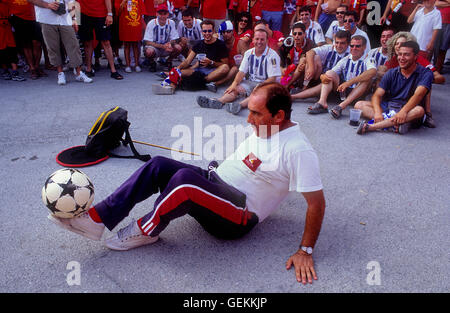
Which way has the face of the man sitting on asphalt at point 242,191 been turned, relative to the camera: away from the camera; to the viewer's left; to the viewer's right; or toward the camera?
to the viewer's left

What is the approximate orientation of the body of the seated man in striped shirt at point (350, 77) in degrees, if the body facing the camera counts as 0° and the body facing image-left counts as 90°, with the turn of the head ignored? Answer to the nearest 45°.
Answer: approximately 45°

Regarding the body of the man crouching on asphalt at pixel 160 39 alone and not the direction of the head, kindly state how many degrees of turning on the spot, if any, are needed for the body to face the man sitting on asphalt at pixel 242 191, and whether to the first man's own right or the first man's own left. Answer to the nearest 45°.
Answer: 0° — they already face them

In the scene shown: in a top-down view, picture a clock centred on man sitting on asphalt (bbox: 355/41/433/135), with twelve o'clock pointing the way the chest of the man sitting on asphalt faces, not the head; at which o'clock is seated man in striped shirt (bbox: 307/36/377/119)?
The seated man in striped shirt is roughly at 3 o'clock from the man sitting on asphalt.

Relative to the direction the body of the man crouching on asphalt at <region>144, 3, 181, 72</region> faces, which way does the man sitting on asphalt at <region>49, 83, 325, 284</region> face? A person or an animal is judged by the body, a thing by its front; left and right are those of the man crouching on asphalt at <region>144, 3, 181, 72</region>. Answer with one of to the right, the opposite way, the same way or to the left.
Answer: to the right

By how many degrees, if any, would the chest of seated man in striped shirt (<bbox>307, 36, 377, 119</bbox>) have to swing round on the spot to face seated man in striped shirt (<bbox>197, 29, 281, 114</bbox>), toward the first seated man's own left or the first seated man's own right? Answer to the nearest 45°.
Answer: approximately 45° to the first seated man's own right

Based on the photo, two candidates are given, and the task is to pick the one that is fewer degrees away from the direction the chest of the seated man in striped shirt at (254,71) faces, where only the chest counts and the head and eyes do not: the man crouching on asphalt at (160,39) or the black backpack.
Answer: the black backpack

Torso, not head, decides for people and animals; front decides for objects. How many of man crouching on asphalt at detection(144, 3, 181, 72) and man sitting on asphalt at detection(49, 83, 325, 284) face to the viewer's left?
1

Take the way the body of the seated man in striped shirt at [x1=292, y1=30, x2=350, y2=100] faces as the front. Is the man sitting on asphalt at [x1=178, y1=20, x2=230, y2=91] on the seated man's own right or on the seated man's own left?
on the seated man's own right

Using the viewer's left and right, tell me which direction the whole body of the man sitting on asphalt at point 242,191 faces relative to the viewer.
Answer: facing to the left of the viewer
